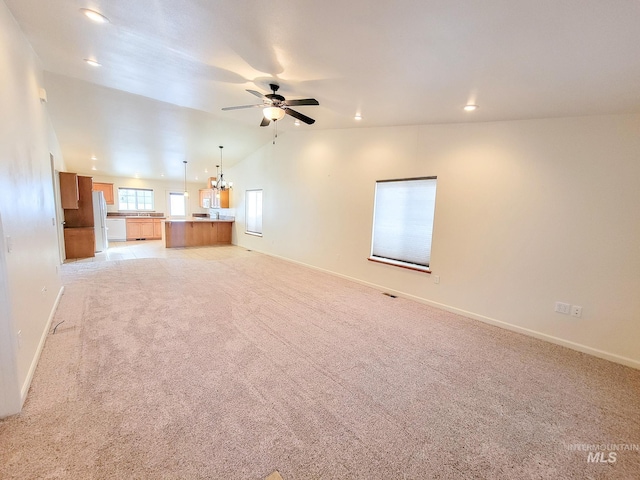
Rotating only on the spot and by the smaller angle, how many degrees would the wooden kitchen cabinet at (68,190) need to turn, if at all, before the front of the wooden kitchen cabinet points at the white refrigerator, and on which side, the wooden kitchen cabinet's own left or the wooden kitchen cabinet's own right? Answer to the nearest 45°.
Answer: approximately 45° to the wooden kitchen cabinet's own left

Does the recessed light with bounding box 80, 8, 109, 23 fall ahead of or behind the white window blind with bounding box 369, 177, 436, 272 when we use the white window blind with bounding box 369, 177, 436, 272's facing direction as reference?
ahead

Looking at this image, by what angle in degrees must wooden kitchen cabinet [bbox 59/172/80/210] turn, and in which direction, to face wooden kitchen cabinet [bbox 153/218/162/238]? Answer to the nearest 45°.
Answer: approximately 45° to its left

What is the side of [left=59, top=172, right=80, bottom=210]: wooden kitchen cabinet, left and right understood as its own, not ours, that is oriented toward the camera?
right

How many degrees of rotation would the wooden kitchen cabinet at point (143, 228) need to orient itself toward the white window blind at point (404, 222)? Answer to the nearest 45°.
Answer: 0° — it already faces it

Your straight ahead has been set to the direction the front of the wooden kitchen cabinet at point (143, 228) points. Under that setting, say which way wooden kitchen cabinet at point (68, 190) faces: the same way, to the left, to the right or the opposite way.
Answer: to the left

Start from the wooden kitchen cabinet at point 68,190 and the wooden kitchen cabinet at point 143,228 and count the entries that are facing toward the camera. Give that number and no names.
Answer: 1

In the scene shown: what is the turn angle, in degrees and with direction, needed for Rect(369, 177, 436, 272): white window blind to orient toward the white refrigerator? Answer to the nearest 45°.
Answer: approximately 45° to its right

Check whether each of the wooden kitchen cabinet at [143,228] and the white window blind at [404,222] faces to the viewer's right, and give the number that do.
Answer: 0

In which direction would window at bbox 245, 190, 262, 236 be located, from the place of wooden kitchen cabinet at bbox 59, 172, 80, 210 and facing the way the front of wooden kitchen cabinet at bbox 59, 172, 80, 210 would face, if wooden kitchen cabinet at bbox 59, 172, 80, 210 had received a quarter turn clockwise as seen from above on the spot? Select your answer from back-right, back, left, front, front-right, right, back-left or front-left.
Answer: left

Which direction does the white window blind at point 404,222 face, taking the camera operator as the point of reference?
facing the viewer and to the left of the viewer

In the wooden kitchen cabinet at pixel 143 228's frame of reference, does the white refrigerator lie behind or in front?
in front

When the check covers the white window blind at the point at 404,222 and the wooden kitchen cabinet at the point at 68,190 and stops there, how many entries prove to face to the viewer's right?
1

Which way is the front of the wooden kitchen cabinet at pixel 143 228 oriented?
toward the camera
